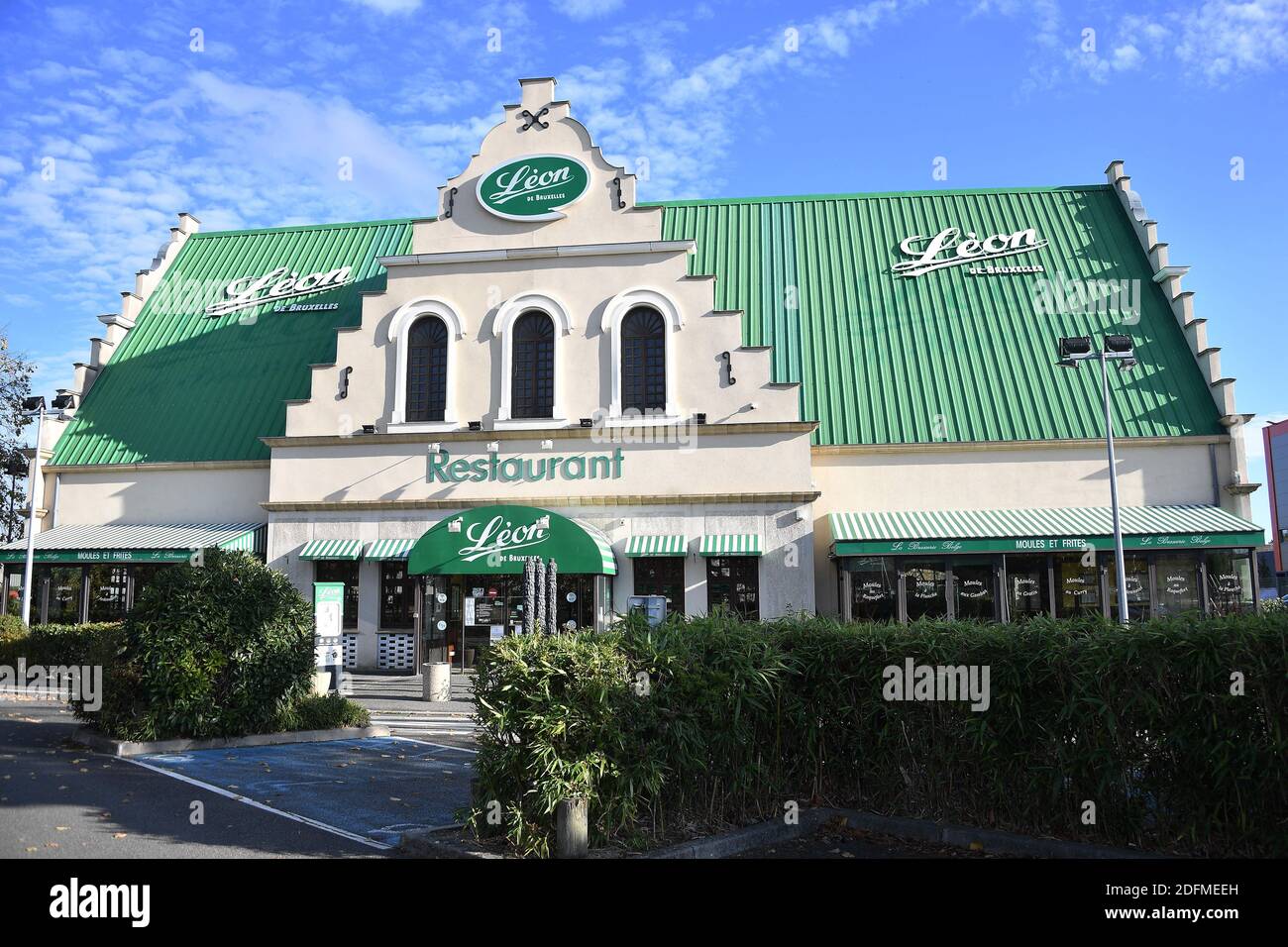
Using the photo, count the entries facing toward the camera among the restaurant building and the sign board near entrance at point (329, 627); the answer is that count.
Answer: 2

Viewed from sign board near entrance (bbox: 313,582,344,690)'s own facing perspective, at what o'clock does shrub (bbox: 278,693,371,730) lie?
The shrub is roughly at 12 o'clock from the sign board near entrance.

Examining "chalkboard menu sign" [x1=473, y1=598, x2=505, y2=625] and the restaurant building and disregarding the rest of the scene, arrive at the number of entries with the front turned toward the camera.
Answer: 2

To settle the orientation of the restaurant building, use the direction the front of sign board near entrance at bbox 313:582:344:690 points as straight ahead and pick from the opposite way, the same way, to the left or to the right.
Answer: the same way

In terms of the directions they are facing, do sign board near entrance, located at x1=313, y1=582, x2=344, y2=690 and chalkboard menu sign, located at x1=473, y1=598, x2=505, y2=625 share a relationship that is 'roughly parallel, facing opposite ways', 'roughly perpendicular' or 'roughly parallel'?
roughly parallel

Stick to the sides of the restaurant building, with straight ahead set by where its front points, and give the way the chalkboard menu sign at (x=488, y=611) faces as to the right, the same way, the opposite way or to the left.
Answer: the same way

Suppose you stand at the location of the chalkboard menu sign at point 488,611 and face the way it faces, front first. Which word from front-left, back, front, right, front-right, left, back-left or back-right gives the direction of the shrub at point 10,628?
right

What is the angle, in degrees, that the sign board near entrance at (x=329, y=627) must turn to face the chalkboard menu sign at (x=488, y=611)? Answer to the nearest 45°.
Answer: approximately 135° to its left

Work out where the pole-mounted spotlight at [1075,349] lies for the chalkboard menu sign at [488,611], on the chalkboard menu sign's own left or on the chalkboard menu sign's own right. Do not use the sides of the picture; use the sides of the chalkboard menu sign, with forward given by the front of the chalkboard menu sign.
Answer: on the chalkboard menu sign's own left

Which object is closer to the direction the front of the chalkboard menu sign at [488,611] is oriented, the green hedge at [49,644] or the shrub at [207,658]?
the shrub

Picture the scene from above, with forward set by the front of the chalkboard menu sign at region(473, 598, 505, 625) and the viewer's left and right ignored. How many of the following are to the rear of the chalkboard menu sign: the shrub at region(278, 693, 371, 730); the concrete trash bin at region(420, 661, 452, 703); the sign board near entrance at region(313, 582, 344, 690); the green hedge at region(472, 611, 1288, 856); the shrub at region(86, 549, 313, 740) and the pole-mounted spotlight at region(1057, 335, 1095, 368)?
0

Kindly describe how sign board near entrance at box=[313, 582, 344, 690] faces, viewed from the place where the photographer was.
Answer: facing the viewer

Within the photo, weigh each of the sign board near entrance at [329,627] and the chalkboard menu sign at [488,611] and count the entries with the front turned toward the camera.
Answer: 2

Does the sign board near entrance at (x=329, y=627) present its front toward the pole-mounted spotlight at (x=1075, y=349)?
no

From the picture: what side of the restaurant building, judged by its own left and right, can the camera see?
front
